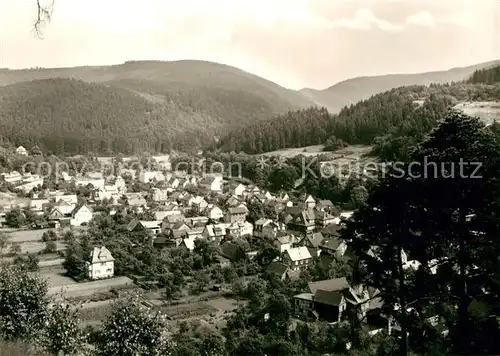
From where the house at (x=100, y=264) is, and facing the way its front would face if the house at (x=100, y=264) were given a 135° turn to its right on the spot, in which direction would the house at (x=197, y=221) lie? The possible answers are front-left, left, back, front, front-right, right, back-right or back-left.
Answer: right

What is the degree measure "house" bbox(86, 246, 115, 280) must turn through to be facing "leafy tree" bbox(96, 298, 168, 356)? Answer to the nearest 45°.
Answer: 0° — it already faces it

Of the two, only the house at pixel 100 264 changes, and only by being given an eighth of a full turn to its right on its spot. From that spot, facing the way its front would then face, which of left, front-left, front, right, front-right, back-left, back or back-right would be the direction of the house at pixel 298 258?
back-left

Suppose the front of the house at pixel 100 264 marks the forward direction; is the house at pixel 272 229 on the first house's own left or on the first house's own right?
on the first house's own left

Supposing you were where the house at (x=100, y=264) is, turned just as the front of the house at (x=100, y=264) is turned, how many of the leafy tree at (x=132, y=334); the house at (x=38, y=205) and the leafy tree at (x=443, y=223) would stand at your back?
1

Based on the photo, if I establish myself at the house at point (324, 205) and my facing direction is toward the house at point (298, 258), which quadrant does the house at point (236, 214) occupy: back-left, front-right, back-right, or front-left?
front-right

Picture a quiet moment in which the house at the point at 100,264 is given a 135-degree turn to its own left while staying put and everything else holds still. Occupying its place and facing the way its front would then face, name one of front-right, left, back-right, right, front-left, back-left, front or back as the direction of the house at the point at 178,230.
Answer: front

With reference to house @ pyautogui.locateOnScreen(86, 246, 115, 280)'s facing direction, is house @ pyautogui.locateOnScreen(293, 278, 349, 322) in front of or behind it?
in front

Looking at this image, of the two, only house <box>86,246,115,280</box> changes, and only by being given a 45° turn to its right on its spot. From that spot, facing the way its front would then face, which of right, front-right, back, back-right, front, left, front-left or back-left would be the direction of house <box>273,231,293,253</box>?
back-left

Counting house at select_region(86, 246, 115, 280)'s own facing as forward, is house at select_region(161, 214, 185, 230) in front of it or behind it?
behind

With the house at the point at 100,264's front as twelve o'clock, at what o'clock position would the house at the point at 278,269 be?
the house at the point at 278,269 is roughly at 10 o'clock from the house at the point at 100,264.

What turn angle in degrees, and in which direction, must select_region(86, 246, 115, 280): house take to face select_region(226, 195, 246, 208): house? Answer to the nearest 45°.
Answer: approximately 135° to its left

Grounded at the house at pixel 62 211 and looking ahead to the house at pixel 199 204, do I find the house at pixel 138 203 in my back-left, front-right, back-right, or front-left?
front-left

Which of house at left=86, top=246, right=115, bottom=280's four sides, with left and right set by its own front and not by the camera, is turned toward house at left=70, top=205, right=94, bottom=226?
back

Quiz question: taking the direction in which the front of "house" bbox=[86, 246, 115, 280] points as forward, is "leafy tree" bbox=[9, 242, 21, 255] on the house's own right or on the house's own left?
on the house's own right

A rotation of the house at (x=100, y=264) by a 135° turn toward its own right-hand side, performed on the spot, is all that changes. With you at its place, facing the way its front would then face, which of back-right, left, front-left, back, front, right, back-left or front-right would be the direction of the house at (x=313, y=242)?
back-right

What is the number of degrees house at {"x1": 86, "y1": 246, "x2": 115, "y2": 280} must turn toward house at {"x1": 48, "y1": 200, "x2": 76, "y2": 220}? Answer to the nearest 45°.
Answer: approximately 180°

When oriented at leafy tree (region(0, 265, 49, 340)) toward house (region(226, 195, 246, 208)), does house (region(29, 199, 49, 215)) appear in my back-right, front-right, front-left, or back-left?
front-left

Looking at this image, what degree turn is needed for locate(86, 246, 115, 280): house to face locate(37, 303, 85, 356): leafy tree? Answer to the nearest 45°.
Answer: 0° — it already faces it

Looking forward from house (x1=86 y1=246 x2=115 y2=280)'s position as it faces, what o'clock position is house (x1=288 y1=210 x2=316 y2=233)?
house (x1=288 y1=210 x2=316 y2=233) is roughly at 8 o'clock from house (x1=86 y1=246 x2=115 y2=280).
